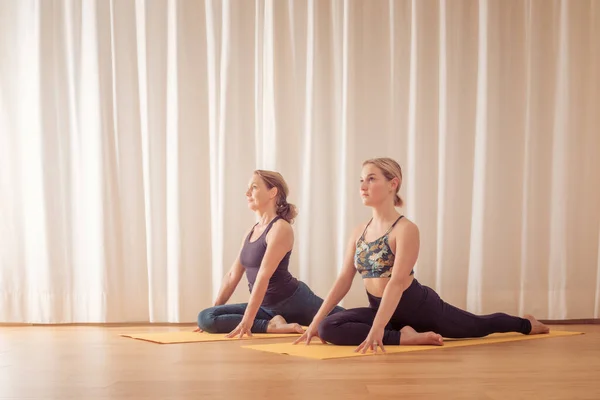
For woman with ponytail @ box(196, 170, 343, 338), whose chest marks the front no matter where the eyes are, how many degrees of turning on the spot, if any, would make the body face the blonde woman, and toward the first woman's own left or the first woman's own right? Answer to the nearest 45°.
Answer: approximately 90° to the first woman's own left

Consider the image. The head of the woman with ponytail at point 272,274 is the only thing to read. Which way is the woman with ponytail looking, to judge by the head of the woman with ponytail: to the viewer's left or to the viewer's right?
to the viewer's left

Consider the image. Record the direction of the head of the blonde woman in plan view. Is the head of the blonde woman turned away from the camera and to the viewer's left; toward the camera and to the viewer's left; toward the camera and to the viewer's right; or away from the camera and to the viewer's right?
toward the camera and to the viewer's left

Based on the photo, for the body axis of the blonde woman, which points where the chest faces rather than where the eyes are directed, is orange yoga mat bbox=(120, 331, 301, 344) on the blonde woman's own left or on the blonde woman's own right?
on the blonde woman's own right

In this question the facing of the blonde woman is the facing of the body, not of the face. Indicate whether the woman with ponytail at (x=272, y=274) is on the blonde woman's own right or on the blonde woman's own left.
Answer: on the blonde woman's own right

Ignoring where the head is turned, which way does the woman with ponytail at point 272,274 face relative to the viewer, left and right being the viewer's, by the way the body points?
facing the viewer and to the left of the viewer

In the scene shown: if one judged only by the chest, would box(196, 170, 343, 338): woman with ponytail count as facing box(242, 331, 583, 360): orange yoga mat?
no

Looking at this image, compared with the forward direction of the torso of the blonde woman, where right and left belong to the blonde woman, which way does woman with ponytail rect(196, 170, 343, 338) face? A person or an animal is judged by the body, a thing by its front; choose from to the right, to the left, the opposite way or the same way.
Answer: the same way

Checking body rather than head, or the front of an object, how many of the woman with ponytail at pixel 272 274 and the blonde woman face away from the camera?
0
